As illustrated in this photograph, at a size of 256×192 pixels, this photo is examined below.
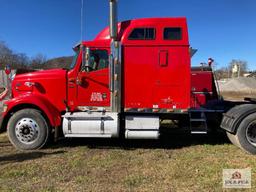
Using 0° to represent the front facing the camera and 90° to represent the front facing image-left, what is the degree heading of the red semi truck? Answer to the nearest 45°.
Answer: approximately 90°
